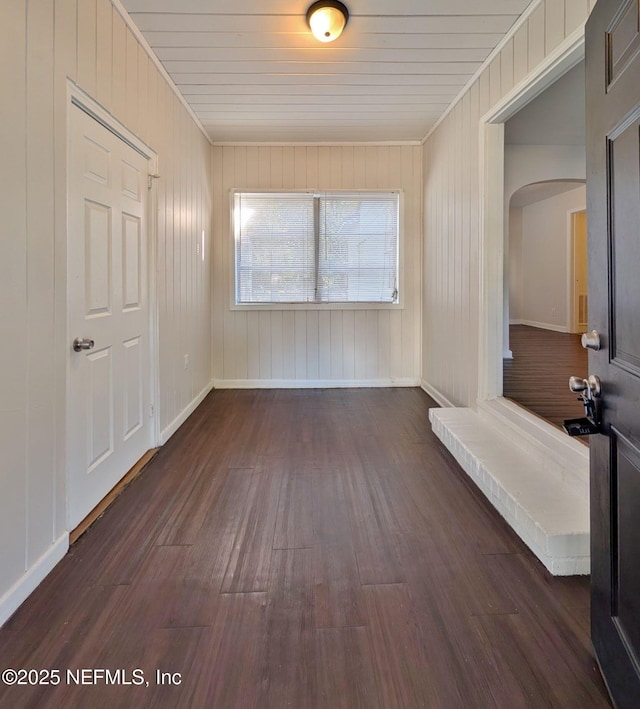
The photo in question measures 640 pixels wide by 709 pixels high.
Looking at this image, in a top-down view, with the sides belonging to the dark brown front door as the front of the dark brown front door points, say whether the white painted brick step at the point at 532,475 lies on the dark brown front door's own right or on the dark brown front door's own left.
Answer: on the dark brown front door's own right

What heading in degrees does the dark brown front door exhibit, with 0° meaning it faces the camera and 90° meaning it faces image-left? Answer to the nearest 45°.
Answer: approximately 90°
